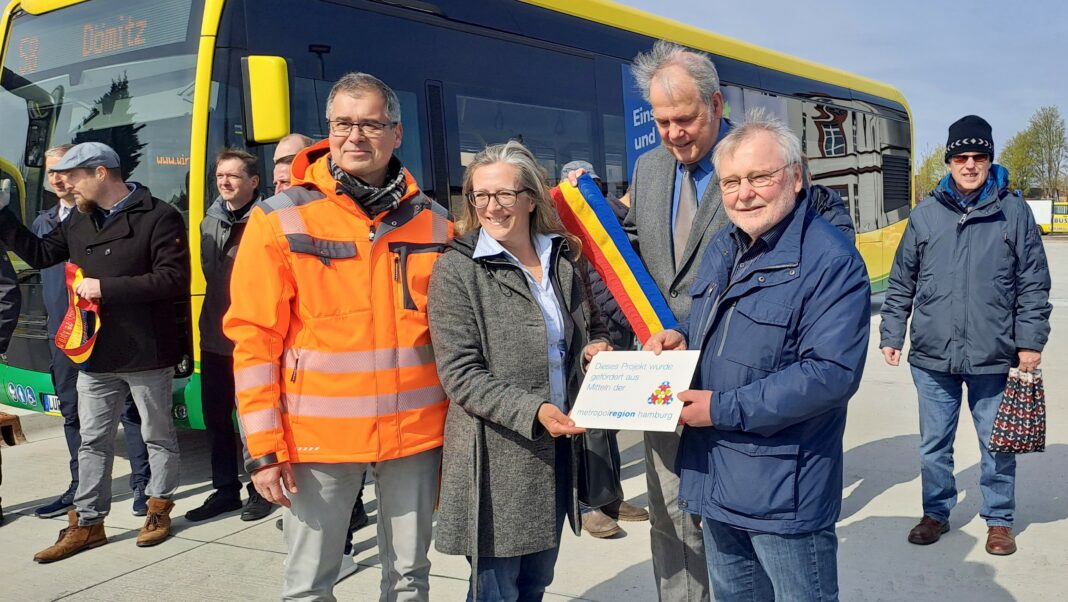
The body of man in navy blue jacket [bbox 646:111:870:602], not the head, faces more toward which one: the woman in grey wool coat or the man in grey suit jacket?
the woman in grey wool coat

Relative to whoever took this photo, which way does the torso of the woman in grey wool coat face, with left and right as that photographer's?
facing the viewer and to the right of the viewer

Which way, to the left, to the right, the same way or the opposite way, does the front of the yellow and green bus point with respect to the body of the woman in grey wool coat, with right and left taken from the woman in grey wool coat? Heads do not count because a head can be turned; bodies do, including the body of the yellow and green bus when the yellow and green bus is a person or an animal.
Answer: to the right

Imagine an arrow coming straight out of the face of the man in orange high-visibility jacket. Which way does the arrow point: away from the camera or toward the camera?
toward the camera

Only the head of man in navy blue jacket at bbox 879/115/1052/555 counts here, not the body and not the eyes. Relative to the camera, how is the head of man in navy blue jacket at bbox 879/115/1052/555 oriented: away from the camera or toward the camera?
toward the camera

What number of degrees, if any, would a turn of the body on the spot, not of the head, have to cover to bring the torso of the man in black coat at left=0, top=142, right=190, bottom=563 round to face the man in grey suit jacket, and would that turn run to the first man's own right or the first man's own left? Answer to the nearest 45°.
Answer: approximately 90° to the first man's own left

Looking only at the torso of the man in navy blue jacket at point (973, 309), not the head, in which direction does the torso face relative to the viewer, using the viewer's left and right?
facing the viewer

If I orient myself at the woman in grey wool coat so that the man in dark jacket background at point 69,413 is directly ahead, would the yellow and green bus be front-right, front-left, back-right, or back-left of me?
front-right

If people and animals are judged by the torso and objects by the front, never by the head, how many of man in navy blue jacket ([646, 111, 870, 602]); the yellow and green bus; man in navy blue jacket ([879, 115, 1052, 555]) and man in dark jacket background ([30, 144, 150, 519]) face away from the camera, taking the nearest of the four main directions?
0

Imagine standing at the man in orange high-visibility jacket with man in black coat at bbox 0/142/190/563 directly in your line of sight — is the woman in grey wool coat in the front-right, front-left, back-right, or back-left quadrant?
back-right
